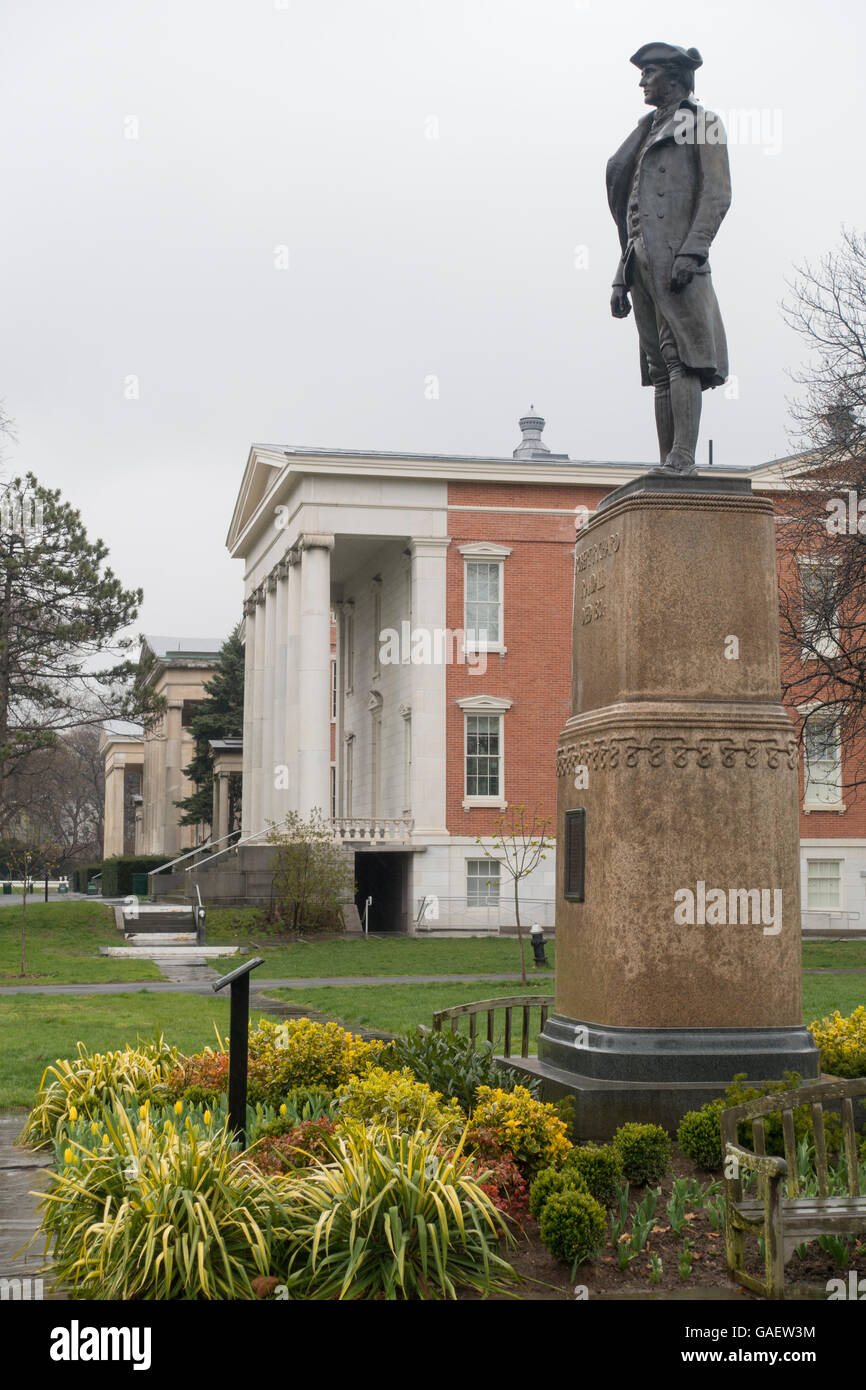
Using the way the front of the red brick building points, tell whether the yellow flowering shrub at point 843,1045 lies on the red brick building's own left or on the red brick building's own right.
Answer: on the red brick building's own left

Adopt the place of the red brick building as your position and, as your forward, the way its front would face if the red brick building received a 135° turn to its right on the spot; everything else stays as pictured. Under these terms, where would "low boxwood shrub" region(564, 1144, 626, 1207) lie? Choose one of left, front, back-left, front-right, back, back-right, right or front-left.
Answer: back-right

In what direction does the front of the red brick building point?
to the viewer's left

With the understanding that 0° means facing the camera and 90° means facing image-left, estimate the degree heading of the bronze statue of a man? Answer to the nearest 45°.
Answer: approximately 45°

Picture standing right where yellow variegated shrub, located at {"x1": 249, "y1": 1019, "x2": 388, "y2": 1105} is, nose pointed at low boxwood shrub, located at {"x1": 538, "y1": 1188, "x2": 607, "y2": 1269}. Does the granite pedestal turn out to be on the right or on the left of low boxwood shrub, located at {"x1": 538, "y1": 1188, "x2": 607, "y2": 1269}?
left

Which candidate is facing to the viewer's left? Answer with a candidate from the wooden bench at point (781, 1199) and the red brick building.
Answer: the red brick building

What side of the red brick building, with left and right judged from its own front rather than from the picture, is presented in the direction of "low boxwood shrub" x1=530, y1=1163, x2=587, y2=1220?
left
